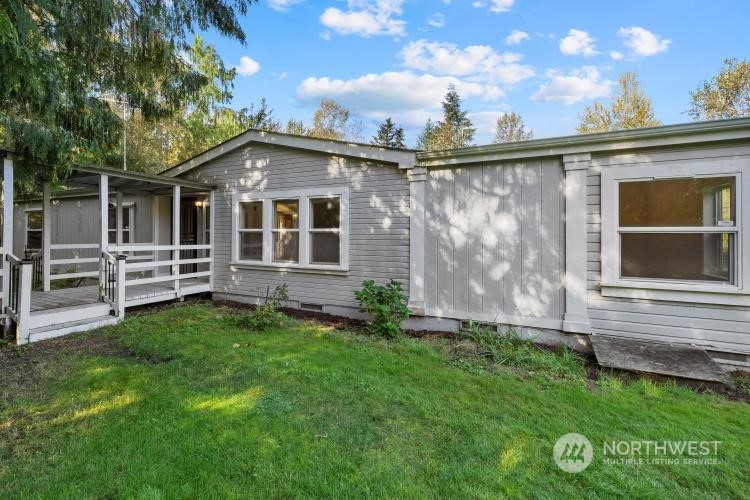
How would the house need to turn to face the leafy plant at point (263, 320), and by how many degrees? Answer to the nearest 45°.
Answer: approximately 45° to its right

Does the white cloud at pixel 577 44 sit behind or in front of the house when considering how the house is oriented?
behind

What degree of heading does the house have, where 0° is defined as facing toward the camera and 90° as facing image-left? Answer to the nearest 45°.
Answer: approximately 45°

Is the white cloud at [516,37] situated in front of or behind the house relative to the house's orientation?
behind

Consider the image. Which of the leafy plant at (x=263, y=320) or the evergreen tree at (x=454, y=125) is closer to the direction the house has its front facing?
the leafy plant

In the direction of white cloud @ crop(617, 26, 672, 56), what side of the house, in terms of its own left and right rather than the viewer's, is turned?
back

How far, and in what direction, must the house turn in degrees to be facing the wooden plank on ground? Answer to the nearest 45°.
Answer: approximately 90° to its left

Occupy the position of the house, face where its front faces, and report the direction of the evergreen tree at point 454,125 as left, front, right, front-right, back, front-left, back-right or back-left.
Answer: back-right
